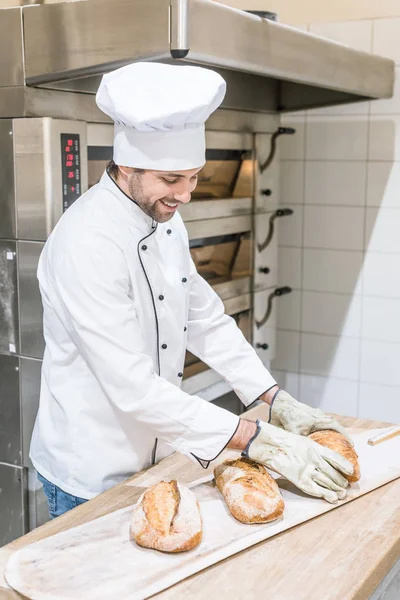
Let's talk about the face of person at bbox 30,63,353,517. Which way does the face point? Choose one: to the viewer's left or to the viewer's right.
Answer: to the viewer's right

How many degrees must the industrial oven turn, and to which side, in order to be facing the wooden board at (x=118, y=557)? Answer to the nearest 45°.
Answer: approximately 45° to its right

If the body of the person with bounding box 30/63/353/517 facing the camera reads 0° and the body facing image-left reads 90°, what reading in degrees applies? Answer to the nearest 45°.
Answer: approximately 315°

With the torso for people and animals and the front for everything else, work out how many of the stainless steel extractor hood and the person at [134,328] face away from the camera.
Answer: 0

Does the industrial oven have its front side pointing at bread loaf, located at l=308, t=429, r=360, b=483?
yes

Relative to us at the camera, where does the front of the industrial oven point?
facing the viewer and to the right of the viewer
